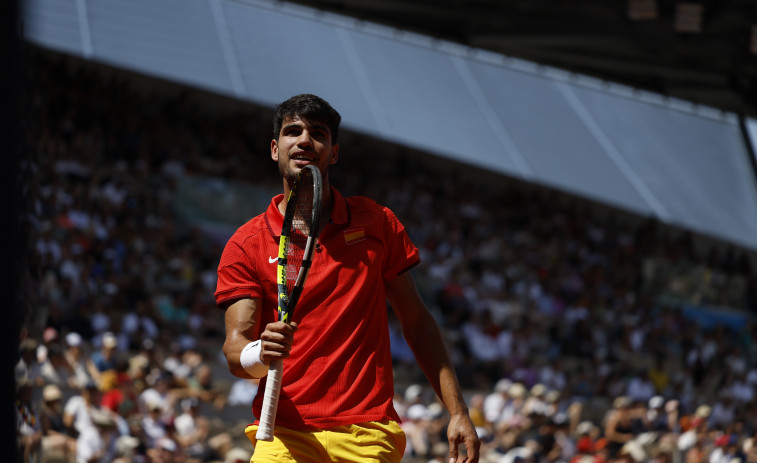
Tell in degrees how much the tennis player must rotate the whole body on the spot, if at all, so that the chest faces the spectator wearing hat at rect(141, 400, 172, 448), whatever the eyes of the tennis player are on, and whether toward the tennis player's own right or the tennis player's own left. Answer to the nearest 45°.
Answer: approximately 180°

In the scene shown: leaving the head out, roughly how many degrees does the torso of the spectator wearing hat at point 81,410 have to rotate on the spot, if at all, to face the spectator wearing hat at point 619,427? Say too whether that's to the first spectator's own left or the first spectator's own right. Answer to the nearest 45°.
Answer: approximately 45° to the first spectator's own left

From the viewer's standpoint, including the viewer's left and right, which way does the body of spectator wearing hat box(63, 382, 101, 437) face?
facing the viewer and to the right of the viewer

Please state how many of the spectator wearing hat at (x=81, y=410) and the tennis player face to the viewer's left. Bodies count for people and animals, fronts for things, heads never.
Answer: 0

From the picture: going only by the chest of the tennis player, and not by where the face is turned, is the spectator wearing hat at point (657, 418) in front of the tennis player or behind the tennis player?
behind

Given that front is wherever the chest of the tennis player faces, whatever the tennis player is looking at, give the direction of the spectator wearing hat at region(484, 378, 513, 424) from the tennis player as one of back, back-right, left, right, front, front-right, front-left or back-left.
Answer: back
